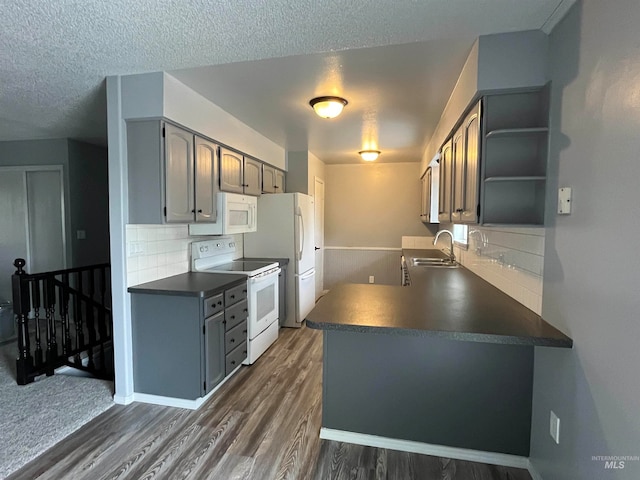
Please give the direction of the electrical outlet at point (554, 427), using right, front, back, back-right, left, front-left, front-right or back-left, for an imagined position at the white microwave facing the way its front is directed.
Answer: front

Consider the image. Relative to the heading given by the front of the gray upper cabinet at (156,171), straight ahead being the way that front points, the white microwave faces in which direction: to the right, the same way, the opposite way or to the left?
the same way

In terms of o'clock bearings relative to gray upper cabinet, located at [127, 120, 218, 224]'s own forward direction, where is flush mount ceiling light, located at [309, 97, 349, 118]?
The flush mount ceiling light is roughly at 11 o'clock from the gray upper cabinet.

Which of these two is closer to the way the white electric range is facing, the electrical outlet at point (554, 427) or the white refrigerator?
the electrical outlet

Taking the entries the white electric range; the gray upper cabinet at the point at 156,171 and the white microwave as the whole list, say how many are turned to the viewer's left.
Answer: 0

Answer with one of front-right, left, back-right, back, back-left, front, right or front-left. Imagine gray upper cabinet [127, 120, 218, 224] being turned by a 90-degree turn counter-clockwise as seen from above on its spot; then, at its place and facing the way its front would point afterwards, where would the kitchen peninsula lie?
right

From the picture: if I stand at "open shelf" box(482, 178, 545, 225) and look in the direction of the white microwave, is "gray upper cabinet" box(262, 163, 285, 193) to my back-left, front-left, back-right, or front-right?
front-right

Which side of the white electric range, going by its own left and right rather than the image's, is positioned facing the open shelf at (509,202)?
front

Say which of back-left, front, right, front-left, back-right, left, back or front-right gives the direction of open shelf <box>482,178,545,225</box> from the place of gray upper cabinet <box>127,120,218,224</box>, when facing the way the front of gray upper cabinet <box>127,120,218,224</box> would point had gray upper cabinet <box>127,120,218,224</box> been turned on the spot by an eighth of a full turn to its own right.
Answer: front-left

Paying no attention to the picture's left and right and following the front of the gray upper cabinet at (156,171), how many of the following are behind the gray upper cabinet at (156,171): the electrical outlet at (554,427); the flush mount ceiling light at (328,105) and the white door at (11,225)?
1

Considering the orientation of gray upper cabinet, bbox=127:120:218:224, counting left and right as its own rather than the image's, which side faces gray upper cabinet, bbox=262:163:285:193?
left

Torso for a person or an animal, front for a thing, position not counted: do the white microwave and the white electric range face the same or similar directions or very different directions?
same or similar directions

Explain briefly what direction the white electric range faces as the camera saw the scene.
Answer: facing the viewer and to the right of the viewer

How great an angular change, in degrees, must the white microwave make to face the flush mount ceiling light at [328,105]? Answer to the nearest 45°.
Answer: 0° — it already faces it

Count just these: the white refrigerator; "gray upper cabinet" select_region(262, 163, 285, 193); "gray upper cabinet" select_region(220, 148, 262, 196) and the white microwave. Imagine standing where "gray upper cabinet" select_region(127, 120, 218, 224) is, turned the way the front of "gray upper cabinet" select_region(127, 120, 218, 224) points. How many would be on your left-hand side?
4
